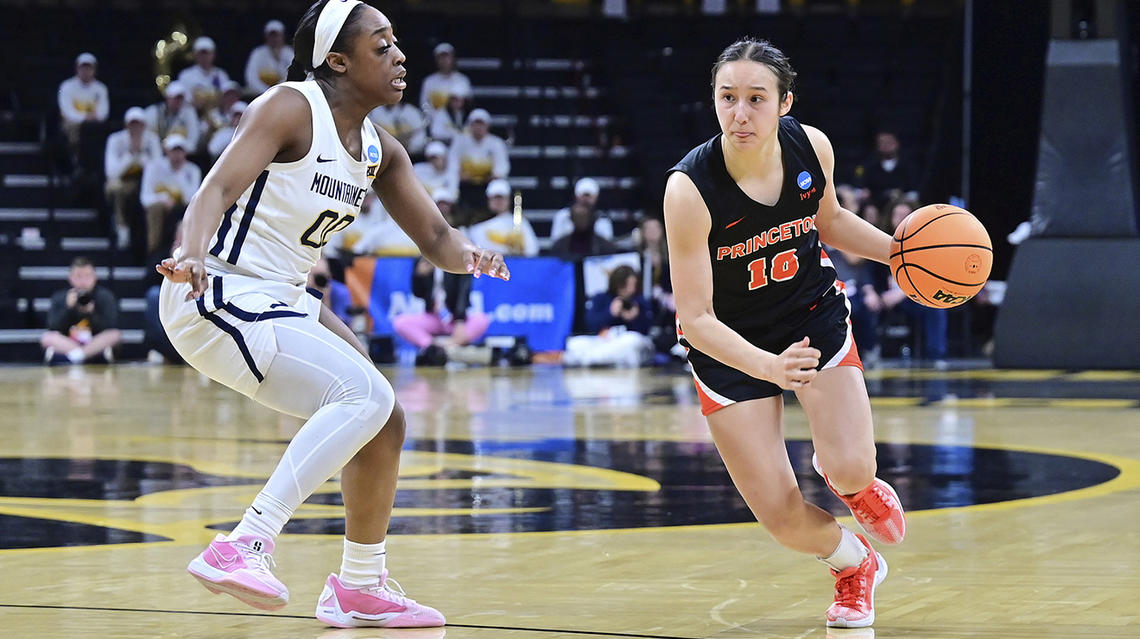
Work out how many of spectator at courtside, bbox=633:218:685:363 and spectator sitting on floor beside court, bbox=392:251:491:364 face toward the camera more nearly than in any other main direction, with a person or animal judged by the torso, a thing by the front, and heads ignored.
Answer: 2

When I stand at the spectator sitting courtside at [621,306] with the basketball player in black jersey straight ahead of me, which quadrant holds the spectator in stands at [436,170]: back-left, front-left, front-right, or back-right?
back-right

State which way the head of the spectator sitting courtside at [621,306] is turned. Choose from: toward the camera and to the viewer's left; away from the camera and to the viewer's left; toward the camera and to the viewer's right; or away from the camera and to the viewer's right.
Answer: toward the camera and to the viewer's right

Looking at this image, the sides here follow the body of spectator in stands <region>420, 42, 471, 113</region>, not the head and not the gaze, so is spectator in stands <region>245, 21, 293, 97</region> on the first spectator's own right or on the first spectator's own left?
on the first spectator's own right

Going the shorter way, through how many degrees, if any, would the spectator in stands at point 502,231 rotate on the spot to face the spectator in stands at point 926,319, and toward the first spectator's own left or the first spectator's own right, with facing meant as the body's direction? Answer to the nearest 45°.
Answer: approximately 90° to the first spectator's own left

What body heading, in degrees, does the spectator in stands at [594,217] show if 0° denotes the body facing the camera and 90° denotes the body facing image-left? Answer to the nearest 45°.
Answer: approximately 0°

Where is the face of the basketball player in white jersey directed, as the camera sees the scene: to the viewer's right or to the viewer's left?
to the viewer's right

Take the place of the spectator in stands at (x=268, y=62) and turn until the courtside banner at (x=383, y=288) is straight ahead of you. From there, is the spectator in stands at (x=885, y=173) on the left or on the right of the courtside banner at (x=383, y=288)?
left
